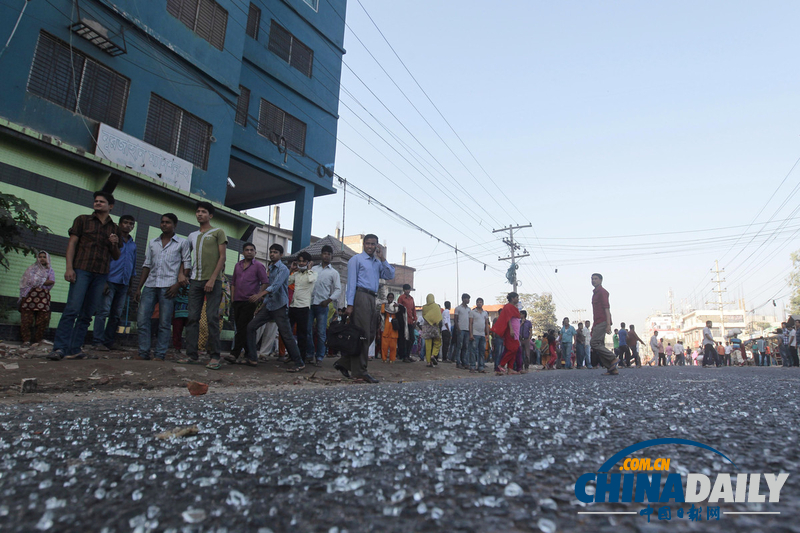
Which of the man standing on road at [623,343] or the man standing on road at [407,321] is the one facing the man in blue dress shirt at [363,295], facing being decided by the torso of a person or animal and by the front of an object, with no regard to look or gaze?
the man standing on road at [407,321]

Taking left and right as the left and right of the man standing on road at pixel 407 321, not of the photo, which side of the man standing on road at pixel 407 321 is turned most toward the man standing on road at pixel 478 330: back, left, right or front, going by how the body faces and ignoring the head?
left

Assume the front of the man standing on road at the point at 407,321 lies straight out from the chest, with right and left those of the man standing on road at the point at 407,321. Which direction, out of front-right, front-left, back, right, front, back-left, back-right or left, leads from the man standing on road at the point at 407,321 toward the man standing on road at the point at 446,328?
back-left

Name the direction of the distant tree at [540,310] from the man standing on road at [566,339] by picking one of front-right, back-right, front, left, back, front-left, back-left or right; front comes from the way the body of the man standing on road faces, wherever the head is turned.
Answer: back

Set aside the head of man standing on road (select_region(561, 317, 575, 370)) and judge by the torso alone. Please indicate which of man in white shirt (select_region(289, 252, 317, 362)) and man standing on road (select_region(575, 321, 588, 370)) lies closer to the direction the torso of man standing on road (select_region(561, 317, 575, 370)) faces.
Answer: the man in white shirt
